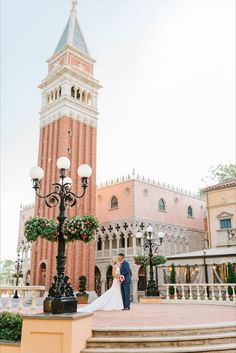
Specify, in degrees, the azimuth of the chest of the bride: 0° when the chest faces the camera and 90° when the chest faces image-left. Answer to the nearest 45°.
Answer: approximately 270°

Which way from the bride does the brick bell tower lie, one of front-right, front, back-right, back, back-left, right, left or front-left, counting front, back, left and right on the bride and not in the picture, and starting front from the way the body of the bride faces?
left

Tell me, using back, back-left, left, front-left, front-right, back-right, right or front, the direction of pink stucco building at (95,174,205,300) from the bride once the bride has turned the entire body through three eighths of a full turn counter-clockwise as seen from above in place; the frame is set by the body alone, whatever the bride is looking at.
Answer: front-right

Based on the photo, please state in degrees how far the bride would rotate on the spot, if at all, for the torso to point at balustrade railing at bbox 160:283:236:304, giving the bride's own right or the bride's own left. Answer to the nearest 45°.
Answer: approximately 45° to the bride's own left

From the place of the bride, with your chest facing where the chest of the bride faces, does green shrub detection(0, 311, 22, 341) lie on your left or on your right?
on your right

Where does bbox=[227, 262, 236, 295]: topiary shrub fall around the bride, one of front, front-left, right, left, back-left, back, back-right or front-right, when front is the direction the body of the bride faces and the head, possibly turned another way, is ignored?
front-left
